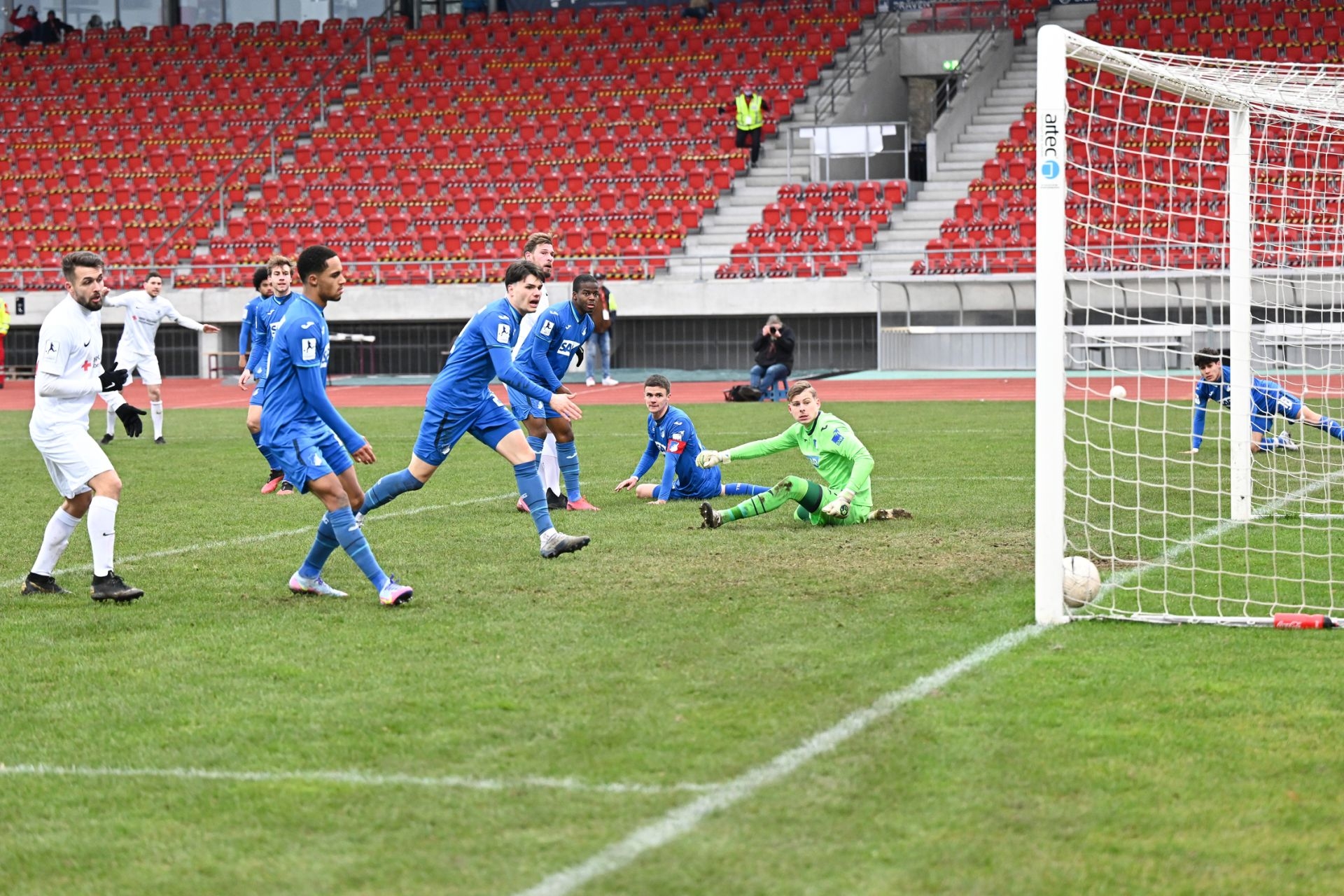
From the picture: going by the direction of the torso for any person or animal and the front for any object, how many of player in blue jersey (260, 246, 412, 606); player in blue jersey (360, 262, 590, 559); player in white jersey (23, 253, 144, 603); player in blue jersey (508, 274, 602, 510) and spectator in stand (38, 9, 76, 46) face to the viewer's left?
0

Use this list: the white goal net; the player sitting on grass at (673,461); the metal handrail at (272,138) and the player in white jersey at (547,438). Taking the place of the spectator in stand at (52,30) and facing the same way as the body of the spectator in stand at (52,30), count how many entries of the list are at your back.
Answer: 0

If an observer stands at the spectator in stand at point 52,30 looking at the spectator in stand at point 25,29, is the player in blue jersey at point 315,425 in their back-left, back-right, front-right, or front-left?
back-left

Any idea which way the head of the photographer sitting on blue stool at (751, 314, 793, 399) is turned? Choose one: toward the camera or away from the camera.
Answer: toward the camera

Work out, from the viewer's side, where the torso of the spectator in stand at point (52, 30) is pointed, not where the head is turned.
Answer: toward the camera

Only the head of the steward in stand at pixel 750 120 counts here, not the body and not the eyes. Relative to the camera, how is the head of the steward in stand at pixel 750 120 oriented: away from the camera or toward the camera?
toward the camera

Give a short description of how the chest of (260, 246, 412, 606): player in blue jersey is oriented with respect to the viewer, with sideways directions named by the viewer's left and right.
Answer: facing to the right of the viewer

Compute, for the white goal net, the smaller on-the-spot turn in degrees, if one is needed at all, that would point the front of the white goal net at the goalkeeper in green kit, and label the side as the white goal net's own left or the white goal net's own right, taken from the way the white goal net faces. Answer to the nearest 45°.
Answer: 0° — it already faces them

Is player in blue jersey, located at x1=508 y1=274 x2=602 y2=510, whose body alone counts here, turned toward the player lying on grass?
no

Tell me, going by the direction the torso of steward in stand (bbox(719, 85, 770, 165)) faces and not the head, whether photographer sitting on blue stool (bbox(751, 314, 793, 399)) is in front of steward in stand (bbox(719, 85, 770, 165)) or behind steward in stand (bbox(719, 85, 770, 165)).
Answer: in front

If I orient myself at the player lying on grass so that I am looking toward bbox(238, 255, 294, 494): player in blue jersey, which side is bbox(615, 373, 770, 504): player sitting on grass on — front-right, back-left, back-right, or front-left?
front-left

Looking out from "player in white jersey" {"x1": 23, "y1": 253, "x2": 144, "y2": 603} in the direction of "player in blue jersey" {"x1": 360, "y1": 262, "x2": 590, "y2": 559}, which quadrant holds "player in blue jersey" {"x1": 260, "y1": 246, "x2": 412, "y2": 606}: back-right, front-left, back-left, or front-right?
front-right

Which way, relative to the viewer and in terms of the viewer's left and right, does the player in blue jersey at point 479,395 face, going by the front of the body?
facing to the right of the viewer

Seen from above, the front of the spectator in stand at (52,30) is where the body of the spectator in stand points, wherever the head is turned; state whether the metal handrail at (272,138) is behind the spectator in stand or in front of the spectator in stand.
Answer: in front
